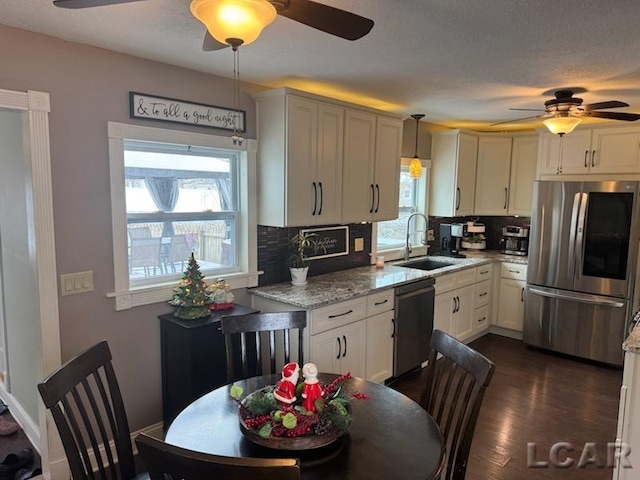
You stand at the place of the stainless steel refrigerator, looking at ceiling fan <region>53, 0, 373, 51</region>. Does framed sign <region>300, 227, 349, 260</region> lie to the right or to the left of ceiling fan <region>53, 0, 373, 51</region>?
right

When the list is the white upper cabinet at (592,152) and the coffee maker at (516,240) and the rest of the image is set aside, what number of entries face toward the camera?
2

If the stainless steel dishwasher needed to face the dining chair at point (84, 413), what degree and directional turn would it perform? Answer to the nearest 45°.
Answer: approximately 90° to its right

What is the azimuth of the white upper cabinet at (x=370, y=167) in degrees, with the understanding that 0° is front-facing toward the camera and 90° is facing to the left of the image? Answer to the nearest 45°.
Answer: approximately 315°

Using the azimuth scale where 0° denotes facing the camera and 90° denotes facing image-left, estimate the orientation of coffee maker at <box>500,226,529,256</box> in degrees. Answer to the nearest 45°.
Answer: approximately 0°

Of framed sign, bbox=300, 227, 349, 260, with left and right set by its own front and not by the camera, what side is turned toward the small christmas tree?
right

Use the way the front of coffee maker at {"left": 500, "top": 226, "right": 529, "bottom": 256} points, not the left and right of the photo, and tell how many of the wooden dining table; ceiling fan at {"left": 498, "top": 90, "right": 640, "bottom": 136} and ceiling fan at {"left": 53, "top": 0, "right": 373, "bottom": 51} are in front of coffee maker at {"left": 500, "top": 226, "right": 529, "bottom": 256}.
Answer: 3

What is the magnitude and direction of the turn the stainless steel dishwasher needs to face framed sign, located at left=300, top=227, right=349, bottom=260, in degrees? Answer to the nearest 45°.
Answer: approximately 135° to its right

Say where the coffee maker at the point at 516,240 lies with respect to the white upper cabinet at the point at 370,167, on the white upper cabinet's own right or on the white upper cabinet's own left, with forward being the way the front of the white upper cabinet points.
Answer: on the white upper cabinet's own left

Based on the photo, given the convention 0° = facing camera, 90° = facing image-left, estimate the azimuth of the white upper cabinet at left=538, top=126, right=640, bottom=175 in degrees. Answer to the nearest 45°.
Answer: approximately 0°
